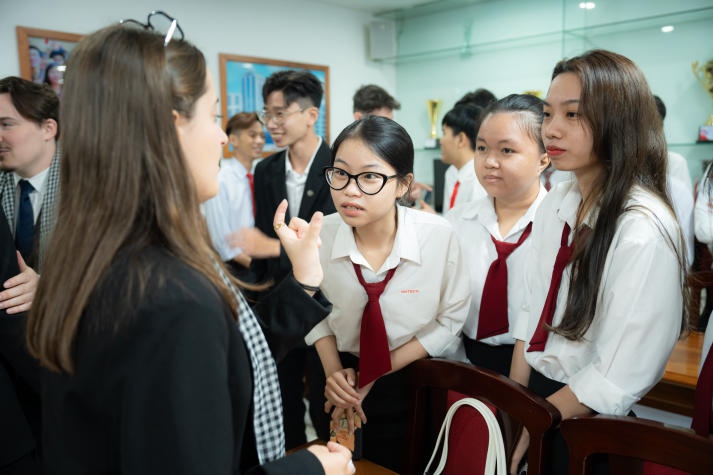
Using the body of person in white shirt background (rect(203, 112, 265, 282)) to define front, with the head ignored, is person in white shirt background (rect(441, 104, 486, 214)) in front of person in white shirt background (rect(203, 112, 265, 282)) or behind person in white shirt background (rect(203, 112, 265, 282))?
in front

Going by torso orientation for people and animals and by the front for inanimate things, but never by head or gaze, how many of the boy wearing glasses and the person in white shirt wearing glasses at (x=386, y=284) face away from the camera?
0

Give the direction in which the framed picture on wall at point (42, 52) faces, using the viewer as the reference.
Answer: facing the viewer and to the right of the viewer

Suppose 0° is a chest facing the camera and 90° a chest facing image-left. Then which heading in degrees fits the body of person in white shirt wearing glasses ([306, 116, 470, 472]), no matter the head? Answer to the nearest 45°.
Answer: approximately 45°

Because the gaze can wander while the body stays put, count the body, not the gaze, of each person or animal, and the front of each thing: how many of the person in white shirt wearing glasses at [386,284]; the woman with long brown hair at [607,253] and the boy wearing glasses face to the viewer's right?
0

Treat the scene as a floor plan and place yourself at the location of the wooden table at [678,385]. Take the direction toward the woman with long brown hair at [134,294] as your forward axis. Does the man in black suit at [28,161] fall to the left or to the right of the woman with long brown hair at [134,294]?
right

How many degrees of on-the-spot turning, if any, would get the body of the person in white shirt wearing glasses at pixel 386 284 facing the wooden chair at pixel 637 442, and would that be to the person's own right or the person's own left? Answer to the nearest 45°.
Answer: approximately 90° to the person's own left

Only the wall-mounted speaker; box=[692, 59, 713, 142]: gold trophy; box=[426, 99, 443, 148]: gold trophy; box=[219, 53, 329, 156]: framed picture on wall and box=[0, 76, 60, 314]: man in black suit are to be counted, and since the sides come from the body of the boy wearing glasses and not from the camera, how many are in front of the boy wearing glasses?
1

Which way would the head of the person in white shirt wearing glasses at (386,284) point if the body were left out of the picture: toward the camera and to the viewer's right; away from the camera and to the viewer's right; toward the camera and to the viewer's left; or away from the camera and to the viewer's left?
toward the camera and to the viewer's left

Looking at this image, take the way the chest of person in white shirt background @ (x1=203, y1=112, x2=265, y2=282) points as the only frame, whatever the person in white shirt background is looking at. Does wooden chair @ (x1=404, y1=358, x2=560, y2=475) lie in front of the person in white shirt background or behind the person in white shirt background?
in front
